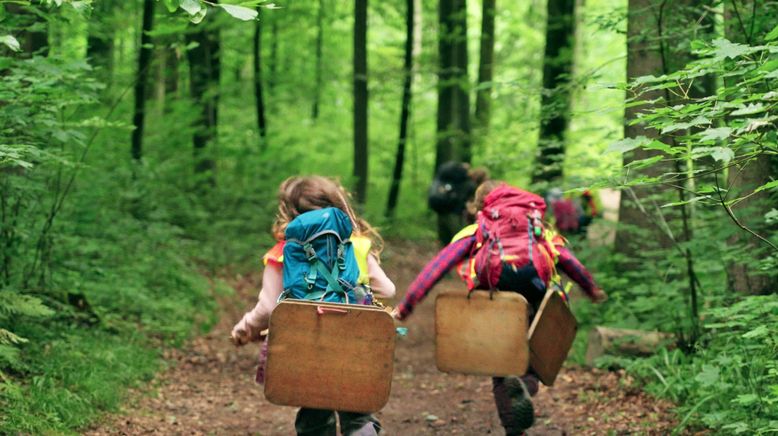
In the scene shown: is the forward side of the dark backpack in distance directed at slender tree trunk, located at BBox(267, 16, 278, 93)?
no

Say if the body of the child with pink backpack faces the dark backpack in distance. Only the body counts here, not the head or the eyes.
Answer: yes

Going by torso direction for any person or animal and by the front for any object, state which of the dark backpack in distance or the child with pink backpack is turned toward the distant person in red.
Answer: the child with pink backpack

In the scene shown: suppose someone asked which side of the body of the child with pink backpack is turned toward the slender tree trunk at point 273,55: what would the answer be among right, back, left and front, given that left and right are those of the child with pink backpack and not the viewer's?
front

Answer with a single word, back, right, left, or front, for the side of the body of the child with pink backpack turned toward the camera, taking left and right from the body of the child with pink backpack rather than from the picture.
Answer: back

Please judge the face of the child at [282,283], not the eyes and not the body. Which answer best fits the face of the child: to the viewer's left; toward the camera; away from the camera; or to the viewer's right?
away from the camera

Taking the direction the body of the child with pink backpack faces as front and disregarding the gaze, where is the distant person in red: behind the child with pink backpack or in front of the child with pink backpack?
in front
